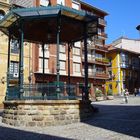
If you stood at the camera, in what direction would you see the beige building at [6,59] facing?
facing the viewer and to the right of the viewer
